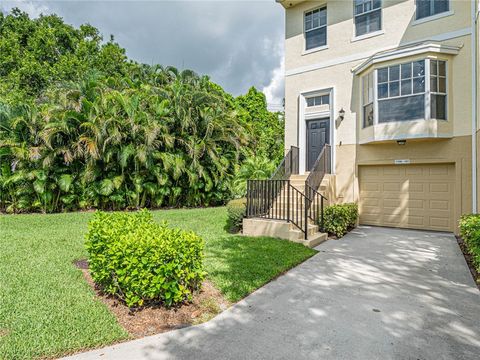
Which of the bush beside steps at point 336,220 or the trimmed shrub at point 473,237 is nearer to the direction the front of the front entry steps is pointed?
the trimmed shrub

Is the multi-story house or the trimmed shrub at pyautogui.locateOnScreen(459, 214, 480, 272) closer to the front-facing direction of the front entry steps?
the trimmed shrub
